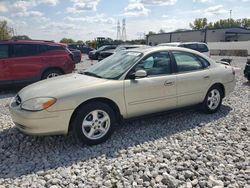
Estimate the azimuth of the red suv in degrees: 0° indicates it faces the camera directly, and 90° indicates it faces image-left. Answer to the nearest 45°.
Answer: approximately 90°
